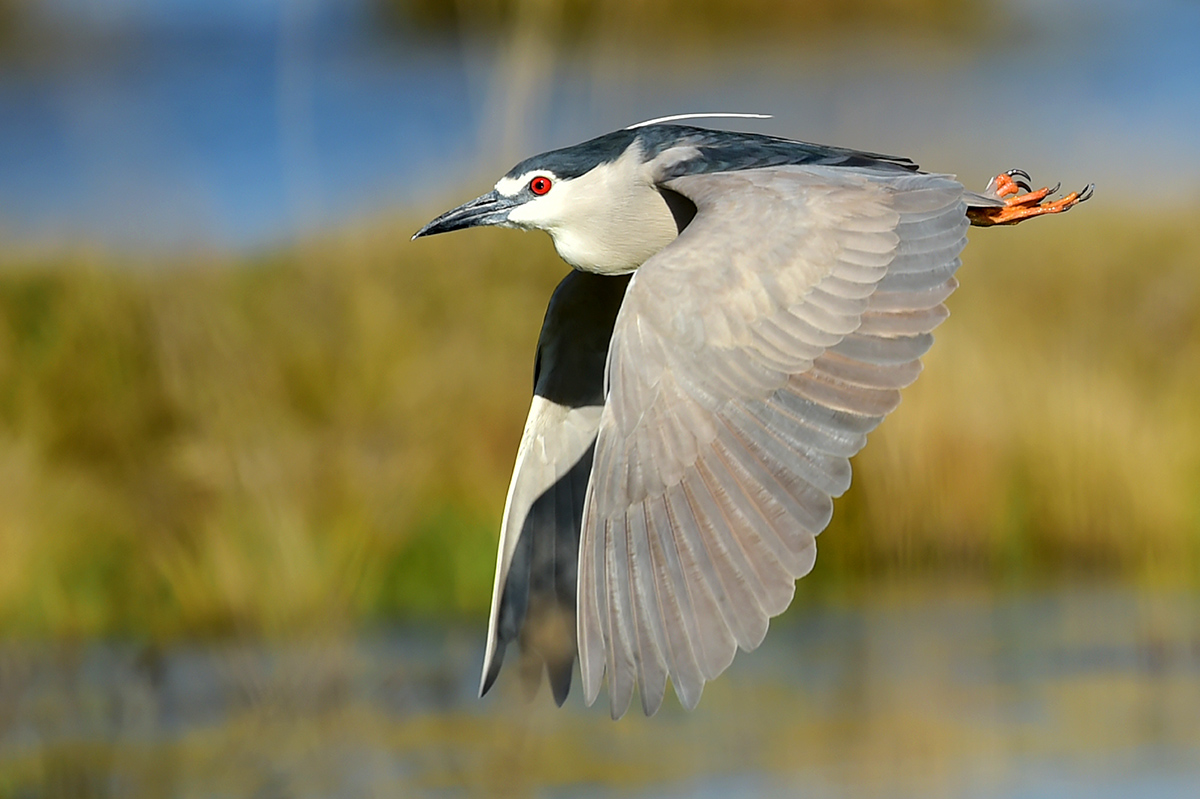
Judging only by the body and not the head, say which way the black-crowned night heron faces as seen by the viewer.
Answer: to the viewer's left
